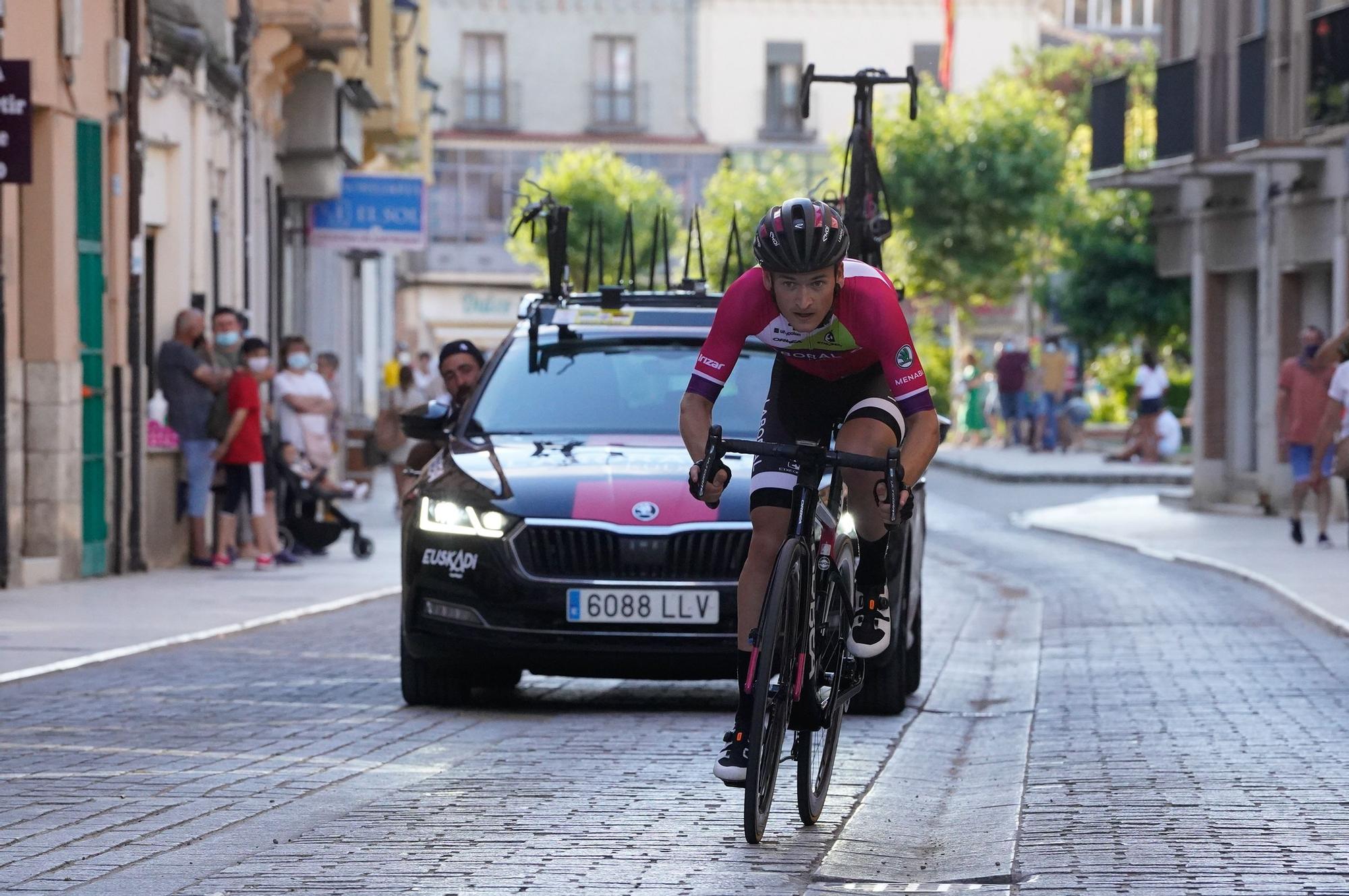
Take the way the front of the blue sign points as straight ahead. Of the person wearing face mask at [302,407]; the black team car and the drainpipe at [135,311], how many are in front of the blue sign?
3

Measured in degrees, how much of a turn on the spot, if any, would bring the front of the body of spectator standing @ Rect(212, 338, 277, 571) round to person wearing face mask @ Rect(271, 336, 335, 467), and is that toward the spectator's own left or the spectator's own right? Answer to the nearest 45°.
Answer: approximately 135° to the spectator's own left

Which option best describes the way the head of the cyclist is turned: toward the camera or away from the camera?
toward the camera

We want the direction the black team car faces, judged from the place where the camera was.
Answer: facing the viewer

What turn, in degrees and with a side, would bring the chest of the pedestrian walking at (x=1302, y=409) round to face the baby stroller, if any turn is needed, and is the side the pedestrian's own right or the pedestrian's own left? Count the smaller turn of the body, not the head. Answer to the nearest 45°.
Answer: approximately 45° to the pedestrian's own right

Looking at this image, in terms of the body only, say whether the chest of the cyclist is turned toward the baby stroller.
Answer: no

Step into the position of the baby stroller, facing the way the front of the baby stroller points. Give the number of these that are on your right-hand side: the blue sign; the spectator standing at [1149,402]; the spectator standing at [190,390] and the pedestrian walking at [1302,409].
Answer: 1

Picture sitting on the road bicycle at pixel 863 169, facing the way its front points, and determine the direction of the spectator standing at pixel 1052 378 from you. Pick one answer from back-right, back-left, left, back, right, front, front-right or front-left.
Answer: back

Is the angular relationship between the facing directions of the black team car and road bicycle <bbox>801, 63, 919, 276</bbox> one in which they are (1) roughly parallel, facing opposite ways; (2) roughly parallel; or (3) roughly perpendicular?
roughly parallel

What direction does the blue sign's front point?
toward the camera

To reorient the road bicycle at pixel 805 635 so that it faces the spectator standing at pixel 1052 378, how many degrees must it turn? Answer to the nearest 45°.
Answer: approximately 180°

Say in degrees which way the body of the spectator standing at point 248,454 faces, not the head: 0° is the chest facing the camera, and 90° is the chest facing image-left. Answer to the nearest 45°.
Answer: approximately 315°

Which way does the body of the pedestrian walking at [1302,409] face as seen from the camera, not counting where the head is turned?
toward the camera

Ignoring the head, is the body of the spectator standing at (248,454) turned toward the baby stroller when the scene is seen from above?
no

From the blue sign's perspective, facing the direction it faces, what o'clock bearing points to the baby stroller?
The baby stroller is roughly at 12 o'clock from the blue sign.

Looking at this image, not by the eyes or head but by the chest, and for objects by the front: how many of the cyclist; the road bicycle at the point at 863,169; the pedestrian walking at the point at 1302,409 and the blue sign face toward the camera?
4

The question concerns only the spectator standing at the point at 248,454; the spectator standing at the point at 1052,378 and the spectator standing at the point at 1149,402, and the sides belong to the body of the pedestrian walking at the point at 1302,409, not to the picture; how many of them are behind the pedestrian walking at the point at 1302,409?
2

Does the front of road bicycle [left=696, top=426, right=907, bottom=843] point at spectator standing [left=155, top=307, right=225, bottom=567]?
no
